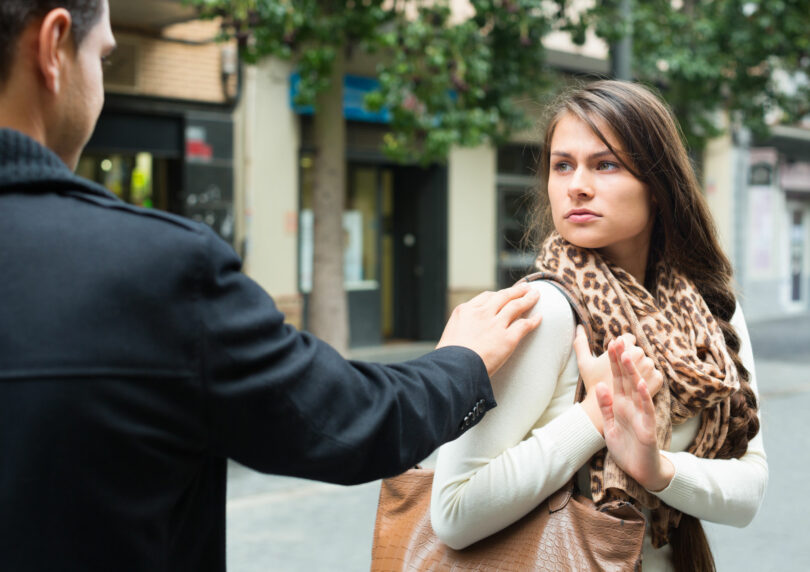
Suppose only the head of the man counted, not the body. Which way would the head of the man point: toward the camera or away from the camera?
away from the camera

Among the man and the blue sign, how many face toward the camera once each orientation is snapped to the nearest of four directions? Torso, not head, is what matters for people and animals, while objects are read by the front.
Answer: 1

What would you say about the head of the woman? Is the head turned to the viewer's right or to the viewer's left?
to the viewer's left

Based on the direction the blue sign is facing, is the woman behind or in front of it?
in front

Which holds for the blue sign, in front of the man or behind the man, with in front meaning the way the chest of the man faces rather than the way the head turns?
in front

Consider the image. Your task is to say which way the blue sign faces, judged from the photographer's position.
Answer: facing the viewer

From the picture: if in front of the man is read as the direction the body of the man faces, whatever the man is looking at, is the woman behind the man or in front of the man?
in front

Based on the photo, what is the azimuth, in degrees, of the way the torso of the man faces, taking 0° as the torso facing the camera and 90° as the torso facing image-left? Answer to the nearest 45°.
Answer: approximately 225°

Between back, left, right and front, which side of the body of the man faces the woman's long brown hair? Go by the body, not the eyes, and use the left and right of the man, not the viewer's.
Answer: front

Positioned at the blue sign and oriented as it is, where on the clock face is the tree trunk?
The tree trunk is roughly at 12 o'clock from the blue sign.
